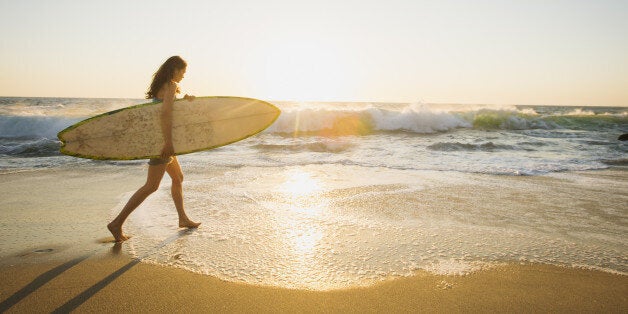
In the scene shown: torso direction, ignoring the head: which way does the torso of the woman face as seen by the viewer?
to the viewer's right

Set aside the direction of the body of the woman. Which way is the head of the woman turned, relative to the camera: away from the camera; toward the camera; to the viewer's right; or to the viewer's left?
to the viewer's right
